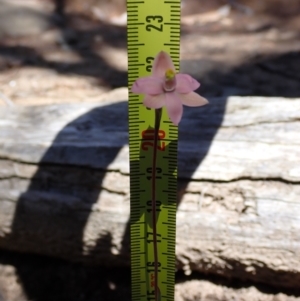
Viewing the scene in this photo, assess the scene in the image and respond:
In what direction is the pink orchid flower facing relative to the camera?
toward the camera

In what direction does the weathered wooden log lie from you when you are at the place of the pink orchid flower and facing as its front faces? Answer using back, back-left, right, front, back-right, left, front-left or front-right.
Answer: back
